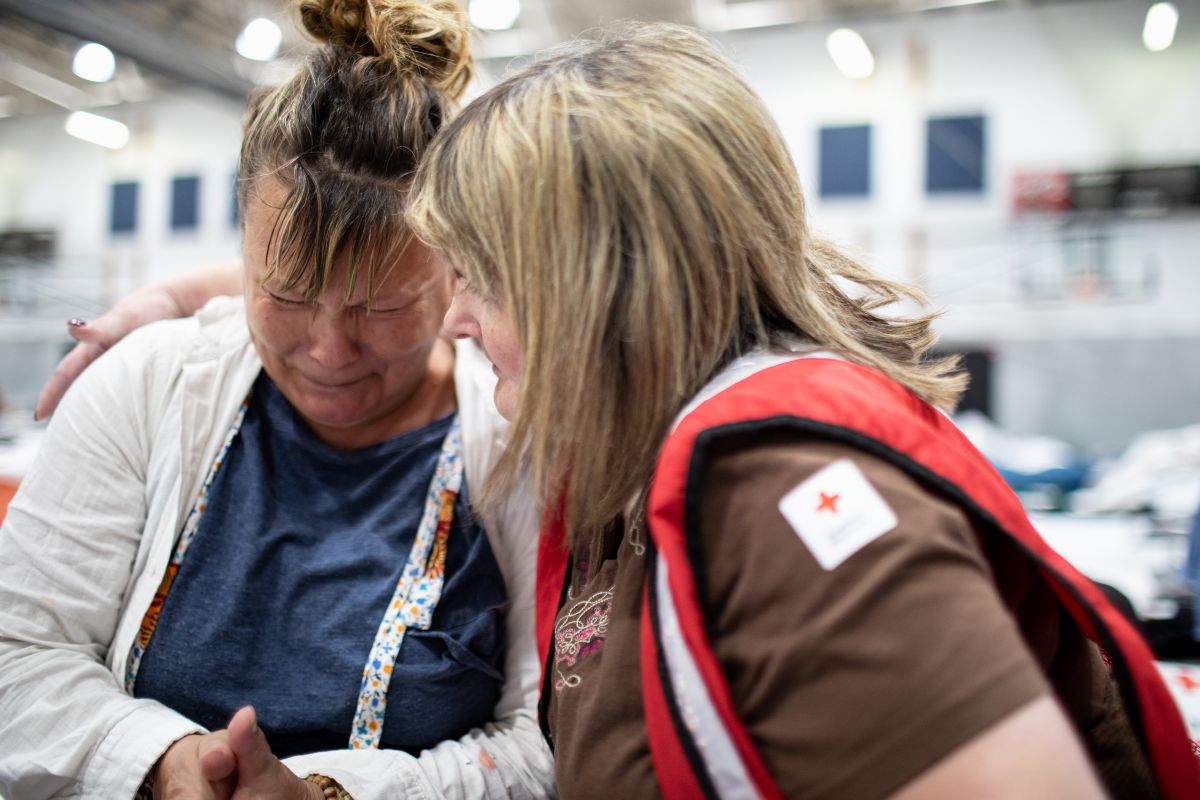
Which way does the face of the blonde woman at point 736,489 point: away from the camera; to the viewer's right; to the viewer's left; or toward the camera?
to the viewer's left

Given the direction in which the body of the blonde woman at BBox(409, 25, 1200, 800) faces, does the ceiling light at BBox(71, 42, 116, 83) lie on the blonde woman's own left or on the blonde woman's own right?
on the blonde woman's own right

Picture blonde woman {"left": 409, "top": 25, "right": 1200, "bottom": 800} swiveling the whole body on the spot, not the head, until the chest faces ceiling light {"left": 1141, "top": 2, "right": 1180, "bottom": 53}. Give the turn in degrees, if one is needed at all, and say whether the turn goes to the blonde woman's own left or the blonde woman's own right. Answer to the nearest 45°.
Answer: approximately 90° to the blonde woman's own right

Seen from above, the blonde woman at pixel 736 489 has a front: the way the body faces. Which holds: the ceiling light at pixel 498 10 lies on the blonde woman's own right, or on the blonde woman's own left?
on the blonde woman's own right

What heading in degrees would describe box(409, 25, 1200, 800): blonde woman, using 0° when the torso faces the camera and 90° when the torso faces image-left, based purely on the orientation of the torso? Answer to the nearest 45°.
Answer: approximately 90°

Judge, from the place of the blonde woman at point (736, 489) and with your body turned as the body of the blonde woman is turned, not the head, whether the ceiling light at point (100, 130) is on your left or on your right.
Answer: on your right
